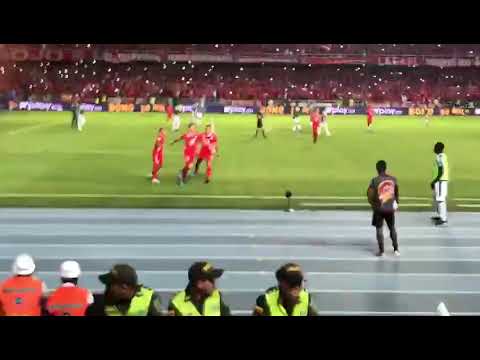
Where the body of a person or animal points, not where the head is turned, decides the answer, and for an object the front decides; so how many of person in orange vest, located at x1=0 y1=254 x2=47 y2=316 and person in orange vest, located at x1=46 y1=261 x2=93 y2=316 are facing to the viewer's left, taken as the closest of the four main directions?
0

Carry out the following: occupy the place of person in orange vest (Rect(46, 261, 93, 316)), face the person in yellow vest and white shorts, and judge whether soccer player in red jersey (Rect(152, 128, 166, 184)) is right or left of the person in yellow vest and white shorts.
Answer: left

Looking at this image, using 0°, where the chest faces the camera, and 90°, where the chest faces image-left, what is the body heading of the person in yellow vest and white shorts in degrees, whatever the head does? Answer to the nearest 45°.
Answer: approximately 90°

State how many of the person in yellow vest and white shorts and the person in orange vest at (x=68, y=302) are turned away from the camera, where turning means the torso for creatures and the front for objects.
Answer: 1

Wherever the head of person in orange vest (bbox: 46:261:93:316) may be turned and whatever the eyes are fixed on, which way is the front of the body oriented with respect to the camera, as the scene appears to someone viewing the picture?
away from the camera

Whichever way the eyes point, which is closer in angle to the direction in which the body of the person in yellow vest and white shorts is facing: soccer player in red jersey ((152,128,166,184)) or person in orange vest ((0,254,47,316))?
the soccer player in red jersey

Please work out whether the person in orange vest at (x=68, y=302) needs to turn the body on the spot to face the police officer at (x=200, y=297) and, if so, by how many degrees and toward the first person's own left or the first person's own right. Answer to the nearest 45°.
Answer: approximately 90° to the first person's own right

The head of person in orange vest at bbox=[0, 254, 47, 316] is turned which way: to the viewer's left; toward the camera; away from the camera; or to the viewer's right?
away from the camera

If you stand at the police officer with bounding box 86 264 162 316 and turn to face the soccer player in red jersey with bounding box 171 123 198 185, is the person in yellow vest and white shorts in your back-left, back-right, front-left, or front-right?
front-right

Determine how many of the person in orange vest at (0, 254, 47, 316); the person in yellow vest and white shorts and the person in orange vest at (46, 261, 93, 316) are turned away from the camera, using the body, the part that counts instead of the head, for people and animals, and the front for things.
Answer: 2

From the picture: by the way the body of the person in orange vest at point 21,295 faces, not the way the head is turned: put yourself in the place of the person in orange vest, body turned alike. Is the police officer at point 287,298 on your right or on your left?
on your right

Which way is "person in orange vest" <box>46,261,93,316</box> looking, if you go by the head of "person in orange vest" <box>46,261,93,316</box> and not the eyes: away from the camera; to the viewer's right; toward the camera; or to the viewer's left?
away from the camera

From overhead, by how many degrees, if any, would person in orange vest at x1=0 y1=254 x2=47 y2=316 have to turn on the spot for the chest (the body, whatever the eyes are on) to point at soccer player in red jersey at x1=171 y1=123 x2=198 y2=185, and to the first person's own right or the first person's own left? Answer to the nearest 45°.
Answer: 0° — they already face them

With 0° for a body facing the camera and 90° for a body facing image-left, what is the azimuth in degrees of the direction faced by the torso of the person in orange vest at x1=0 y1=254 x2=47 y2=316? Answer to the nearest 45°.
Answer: approximately 180°

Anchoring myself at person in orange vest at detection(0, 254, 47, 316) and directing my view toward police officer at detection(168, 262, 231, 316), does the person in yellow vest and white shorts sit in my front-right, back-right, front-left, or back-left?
front-left
